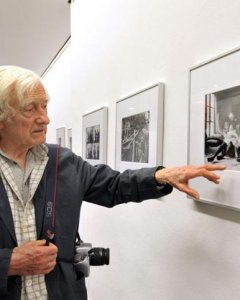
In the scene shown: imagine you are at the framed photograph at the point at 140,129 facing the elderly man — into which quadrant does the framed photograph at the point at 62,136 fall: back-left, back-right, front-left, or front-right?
back-right

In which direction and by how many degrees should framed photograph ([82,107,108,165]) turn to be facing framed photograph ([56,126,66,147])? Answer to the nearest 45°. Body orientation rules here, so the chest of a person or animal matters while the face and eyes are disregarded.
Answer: approximately 135° to its right

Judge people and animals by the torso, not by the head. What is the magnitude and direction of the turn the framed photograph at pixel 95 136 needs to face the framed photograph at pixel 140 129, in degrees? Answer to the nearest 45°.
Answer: approximately 45° to its left

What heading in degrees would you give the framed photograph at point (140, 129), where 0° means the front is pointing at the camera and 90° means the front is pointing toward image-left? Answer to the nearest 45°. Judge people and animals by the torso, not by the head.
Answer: approximately 45°

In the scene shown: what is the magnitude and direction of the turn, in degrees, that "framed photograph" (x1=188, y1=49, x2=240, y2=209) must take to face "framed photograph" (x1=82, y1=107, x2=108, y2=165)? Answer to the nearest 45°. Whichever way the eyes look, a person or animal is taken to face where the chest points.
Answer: approximately 90° to its right

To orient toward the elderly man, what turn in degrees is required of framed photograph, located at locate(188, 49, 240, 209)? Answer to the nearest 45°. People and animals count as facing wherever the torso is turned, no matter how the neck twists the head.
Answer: approximately 45° to its right

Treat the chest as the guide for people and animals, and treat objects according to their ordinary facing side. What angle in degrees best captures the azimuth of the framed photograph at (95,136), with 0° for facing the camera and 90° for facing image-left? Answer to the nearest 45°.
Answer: approximately 45°

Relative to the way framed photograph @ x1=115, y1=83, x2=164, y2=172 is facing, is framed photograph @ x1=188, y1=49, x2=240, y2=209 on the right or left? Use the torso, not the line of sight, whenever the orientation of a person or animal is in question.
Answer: on its left

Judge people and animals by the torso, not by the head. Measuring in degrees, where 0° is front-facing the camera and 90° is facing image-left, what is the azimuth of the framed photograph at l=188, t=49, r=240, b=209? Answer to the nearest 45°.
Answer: approximately 45°
